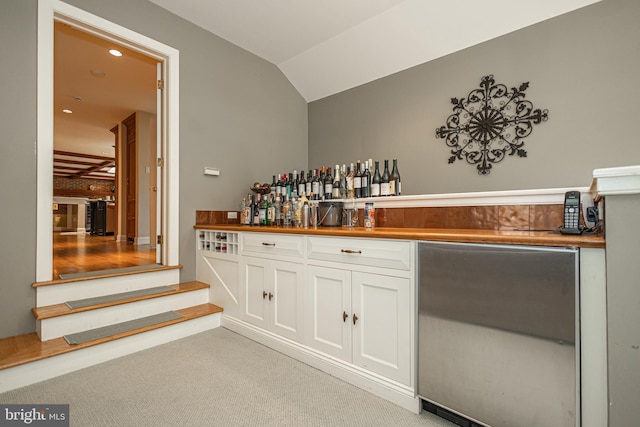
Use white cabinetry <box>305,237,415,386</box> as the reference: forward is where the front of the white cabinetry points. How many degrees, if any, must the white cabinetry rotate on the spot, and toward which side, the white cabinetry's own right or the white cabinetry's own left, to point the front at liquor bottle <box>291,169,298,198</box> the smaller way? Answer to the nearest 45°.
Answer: approximately 90° to the white cabinetry's own right

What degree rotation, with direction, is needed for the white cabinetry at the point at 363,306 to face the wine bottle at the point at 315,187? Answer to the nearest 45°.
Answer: approximately 135° to its right

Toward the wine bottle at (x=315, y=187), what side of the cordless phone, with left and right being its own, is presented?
right

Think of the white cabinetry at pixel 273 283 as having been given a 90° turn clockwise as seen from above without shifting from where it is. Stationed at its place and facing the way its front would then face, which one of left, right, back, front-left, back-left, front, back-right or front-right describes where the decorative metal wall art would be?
back-right
